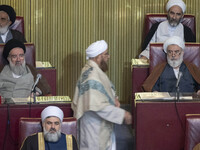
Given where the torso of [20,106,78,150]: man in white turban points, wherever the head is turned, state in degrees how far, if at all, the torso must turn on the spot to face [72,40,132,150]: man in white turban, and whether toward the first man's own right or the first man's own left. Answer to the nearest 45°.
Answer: approximately 135° to the first man's own left

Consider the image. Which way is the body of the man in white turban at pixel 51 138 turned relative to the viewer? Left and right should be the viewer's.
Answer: facing the viewer

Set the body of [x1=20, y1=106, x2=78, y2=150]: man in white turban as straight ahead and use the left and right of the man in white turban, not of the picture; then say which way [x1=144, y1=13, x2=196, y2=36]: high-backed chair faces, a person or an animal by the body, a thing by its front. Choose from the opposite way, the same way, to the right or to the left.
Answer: the same way

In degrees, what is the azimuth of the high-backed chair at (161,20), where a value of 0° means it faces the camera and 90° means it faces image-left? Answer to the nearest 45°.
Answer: approximately 0°

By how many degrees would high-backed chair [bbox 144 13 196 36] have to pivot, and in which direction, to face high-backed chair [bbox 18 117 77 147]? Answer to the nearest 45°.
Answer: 0° — it already faces it

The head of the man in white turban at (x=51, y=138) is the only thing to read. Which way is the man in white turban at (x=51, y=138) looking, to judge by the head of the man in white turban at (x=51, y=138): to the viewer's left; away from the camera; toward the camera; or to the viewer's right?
toward the camera

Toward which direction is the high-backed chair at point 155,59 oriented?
toward the camera

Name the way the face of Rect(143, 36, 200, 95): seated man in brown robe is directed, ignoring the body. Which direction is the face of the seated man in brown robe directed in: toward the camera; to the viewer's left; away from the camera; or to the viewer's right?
toward the camera

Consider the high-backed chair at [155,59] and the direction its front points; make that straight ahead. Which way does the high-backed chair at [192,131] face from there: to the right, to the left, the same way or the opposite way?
the same way

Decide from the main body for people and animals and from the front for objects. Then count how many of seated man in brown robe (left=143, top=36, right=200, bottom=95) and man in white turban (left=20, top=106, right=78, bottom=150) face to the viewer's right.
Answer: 0

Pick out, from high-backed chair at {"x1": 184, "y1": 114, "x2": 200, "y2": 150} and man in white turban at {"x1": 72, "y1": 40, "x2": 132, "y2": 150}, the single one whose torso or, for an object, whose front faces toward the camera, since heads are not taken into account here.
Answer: the high-backed chair

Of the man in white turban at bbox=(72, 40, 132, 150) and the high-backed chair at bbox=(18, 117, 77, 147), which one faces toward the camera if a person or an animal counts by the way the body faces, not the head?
the high-backed chair

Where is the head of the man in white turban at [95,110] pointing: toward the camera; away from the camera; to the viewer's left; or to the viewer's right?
to the viewer's right

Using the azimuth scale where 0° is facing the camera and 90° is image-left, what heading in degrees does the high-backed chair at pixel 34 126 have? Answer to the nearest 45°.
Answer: approximately 0°

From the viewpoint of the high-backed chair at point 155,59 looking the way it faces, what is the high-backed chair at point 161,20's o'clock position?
the high-backed chair at point 161,20 is roughly at 6 o'clock from the high-backed chair at point 155,59.
